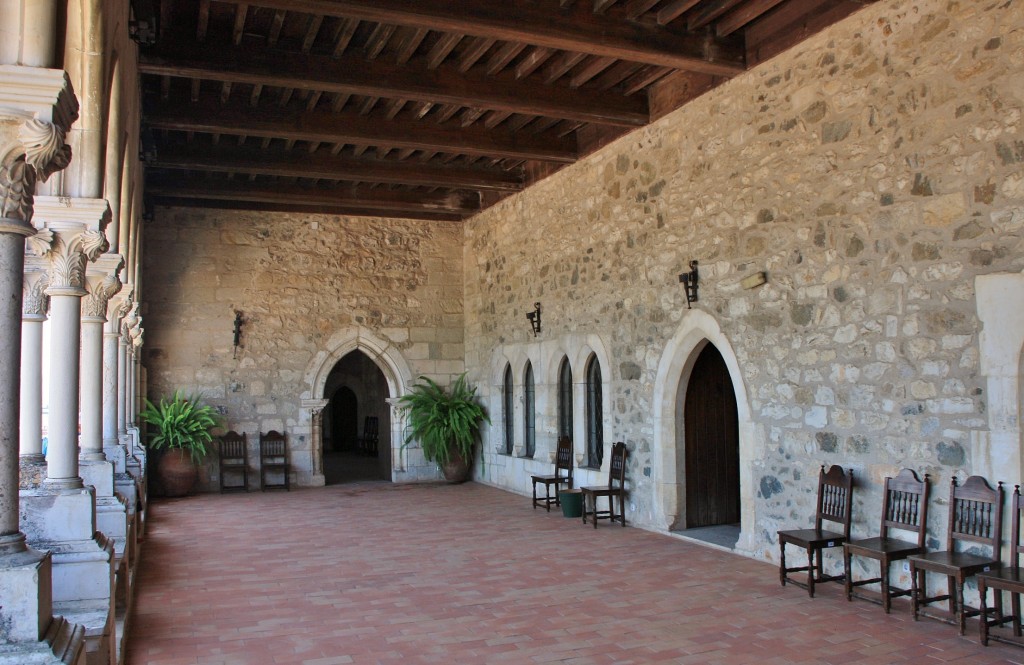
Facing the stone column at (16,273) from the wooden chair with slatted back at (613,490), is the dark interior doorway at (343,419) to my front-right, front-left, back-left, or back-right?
back-right

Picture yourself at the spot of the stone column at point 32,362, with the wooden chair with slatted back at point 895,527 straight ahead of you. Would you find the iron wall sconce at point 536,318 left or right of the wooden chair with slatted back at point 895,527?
left

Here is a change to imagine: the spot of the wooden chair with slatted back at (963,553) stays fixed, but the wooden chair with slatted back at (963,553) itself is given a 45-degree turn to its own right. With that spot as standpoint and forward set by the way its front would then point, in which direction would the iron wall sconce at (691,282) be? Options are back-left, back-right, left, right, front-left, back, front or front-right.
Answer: front-right

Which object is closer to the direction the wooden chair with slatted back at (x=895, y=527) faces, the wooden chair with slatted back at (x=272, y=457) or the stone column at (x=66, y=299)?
the stone column

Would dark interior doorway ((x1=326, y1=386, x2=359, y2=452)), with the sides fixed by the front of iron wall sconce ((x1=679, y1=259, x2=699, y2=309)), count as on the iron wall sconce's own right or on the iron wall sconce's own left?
on the iron wall sconce's own right

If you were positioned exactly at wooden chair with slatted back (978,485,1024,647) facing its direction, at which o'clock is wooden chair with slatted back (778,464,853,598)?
wooden chair with slatted back (778,464,853,598) is roughly at 3 o'clock from wooden chair with slatted back (978,485,1024,647).

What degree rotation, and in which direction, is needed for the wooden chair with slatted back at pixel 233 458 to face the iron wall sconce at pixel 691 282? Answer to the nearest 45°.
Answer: approximately 45° to its left

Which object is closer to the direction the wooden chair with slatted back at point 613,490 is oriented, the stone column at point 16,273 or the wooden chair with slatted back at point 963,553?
the stone column

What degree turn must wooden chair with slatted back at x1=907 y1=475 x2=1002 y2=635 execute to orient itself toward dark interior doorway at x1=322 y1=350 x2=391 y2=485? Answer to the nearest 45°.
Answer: approximately 90° to its right

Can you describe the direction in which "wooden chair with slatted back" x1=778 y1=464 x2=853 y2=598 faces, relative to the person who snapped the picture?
facing the viewer and to the left of the viewer
